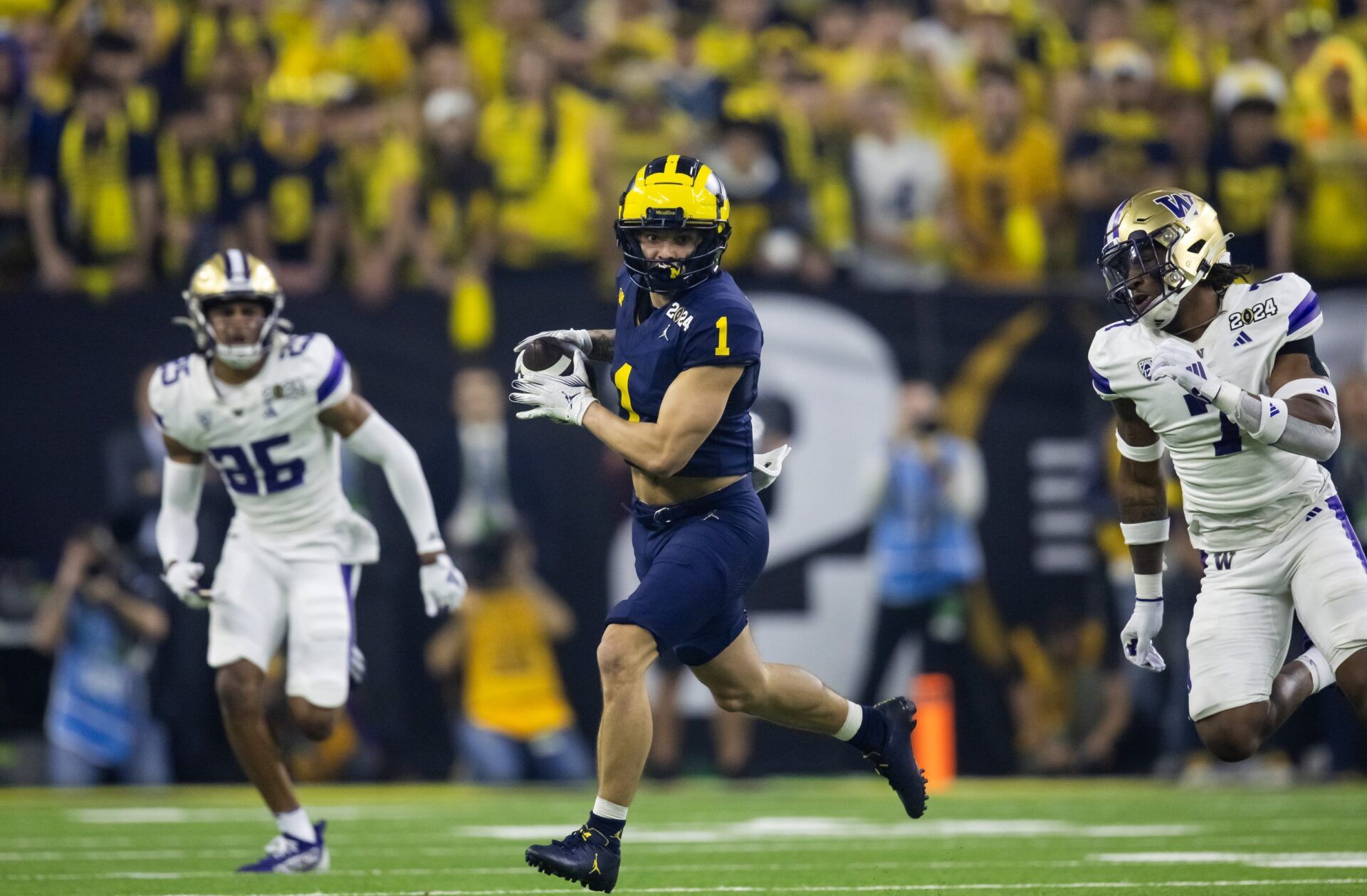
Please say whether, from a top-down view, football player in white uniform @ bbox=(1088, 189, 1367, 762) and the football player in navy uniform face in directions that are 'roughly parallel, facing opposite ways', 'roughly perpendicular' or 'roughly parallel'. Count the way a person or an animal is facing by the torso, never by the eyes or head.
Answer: roughly parallel

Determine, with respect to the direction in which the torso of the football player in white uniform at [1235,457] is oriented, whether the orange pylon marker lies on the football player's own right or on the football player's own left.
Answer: on the football player's own right

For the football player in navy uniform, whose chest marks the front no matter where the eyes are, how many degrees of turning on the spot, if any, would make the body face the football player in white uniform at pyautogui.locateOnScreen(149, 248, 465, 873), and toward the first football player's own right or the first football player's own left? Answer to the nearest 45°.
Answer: approximately 90° to the first football player's own right

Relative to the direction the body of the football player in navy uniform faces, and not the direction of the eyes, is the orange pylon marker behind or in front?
behind

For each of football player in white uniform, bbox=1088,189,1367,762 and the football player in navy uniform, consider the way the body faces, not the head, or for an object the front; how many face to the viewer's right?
0

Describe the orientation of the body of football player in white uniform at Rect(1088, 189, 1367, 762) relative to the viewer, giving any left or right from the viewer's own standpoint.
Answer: facing the viewer and to the left of the viewer

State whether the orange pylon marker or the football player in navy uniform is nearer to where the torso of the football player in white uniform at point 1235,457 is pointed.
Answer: the football player in navy uniform

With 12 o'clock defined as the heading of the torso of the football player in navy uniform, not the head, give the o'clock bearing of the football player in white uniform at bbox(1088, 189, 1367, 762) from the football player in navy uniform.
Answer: The football player in white uniform is roughly at 7 o'clock from the football player in navy uniform.

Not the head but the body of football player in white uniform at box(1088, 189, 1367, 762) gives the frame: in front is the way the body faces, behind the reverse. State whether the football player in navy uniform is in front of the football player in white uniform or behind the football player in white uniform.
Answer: in front
